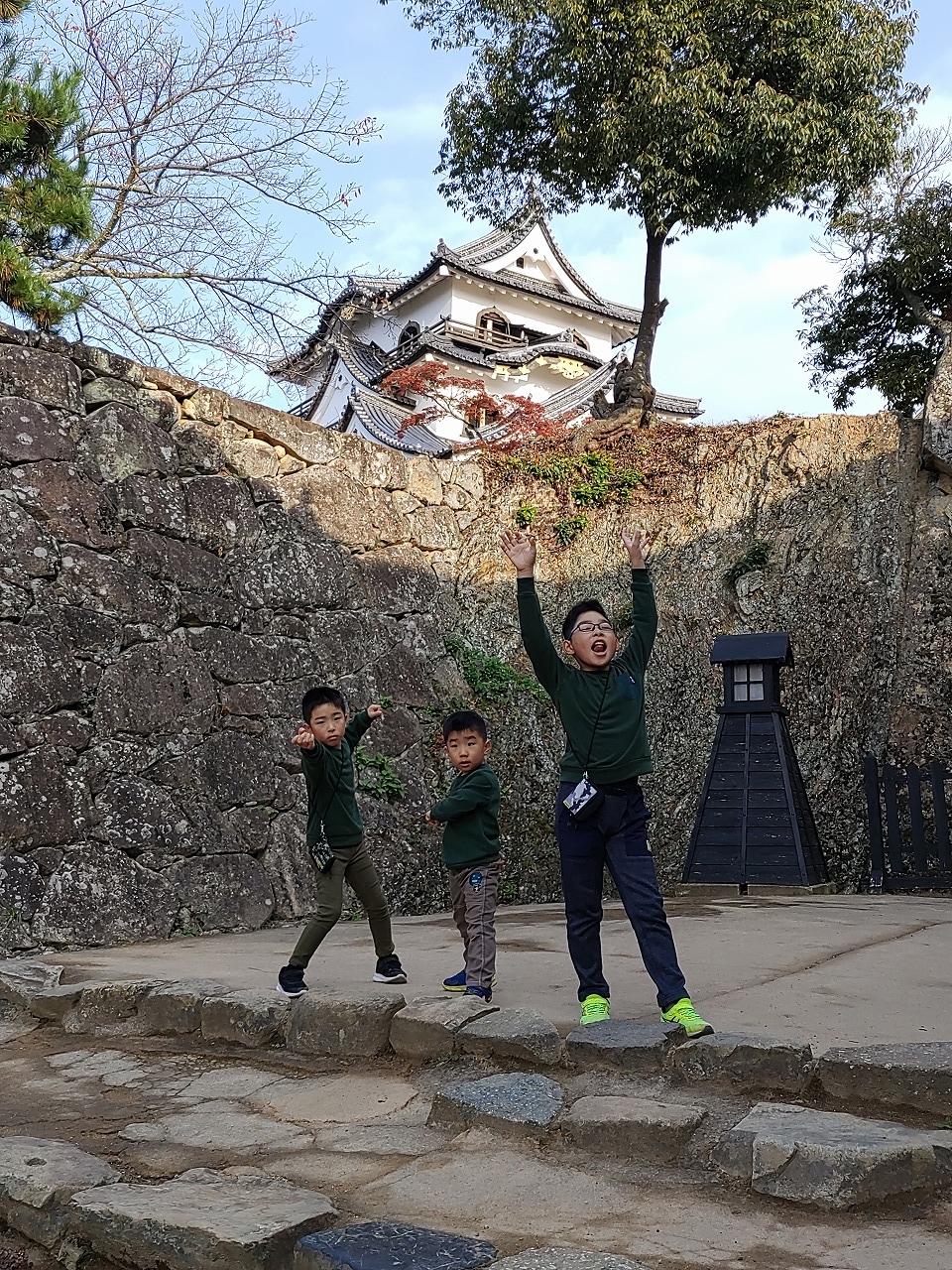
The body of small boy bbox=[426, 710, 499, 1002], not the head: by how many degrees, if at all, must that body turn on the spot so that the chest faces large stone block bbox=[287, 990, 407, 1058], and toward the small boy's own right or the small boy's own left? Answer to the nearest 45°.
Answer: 0° — they already face it

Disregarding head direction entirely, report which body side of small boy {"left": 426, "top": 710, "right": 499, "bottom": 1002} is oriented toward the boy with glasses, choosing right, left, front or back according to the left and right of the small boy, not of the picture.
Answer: back

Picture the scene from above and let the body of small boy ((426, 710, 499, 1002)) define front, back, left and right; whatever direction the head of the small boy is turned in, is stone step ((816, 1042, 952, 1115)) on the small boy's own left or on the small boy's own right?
on the small boy's own left

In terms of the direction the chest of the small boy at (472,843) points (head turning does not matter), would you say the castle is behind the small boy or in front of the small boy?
behind

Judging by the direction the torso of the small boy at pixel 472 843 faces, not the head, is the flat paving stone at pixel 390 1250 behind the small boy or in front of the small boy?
in front

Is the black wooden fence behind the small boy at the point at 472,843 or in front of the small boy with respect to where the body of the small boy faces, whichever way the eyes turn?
behind

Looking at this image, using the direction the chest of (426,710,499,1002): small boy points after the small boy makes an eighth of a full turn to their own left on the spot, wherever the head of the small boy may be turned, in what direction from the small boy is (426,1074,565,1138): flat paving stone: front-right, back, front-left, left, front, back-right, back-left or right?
front

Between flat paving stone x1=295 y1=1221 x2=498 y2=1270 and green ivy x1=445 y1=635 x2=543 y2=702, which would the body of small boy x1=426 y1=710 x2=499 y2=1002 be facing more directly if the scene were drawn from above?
the flat paving stone

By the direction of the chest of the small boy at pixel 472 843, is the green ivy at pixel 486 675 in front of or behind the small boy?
behind

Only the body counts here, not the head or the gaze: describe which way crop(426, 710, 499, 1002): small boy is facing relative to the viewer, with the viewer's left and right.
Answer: facing the viewer and to the left of the viewer

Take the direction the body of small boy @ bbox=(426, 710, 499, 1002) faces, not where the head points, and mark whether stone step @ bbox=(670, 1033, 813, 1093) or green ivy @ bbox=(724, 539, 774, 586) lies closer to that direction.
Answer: the stone step
